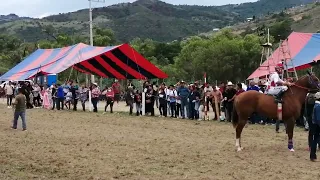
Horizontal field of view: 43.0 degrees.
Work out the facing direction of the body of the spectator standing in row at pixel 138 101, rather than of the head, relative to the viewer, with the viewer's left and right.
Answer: facing the viewer

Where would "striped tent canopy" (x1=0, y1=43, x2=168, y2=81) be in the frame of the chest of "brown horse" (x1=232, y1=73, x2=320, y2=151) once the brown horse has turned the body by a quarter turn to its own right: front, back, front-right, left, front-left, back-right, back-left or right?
back-right

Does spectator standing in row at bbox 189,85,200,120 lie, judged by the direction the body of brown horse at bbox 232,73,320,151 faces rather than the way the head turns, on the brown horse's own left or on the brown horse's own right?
on the brown horse's own left

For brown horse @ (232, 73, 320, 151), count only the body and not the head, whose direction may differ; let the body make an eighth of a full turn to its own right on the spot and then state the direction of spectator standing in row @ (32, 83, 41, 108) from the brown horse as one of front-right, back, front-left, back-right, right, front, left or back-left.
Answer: back

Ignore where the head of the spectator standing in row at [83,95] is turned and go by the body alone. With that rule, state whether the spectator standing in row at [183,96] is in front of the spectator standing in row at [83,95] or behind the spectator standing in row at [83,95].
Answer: in front

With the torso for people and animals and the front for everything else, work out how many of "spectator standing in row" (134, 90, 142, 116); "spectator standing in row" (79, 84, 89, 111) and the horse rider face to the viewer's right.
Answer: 1

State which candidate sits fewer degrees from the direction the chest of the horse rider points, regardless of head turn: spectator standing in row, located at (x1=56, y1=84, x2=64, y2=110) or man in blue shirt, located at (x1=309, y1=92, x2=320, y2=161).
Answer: the man in blue shirt

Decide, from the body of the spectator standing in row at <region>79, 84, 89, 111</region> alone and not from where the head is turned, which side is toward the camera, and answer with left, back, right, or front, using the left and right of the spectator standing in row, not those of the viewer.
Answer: front

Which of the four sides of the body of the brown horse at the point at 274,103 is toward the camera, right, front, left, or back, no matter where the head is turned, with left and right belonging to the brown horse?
right

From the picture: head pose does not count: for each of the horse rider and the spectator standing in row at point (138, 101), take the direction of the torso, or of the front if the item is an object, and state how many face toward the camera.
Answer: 1

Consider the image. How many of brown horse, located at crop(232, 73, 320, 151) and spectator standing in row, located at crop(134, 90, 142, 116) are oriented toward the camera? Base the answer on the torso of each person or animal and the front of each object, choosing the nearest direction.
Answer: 1

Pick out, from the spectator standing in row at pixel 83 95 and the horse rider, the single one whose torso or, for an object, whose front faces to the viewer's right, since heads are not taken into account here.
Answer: the horse rider

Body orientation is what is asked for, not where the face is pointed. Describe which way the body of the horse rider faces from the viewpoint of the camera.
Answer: to the viewer's right

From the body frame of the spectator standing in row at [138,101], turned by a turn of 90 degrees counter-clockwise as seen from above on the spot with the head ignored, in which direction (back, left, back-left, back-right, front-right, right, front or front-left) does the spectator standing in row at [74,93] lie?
back-left
